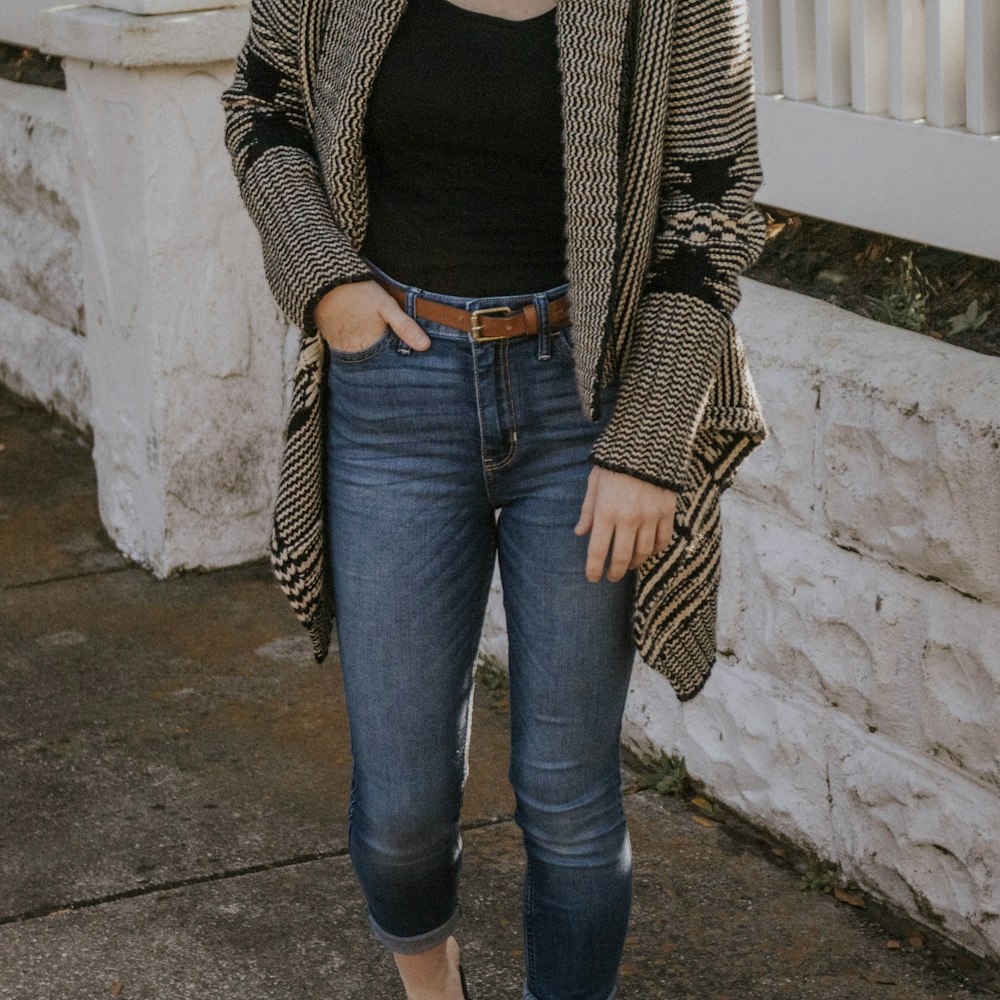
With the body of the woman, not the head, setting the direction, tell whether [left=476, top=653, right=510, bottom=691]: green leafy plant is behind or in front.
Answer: behind

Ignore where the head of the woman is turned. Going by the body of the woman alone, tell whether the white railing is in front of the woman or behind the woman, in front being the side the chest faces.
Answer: behind

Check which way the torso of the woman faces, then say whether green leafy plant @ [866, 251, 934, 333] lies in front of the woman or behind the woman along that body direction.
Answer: behind

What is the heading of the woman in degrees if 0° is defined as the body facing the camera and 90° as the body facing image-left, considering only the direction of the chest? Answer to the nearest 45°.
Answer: approximately 0°
